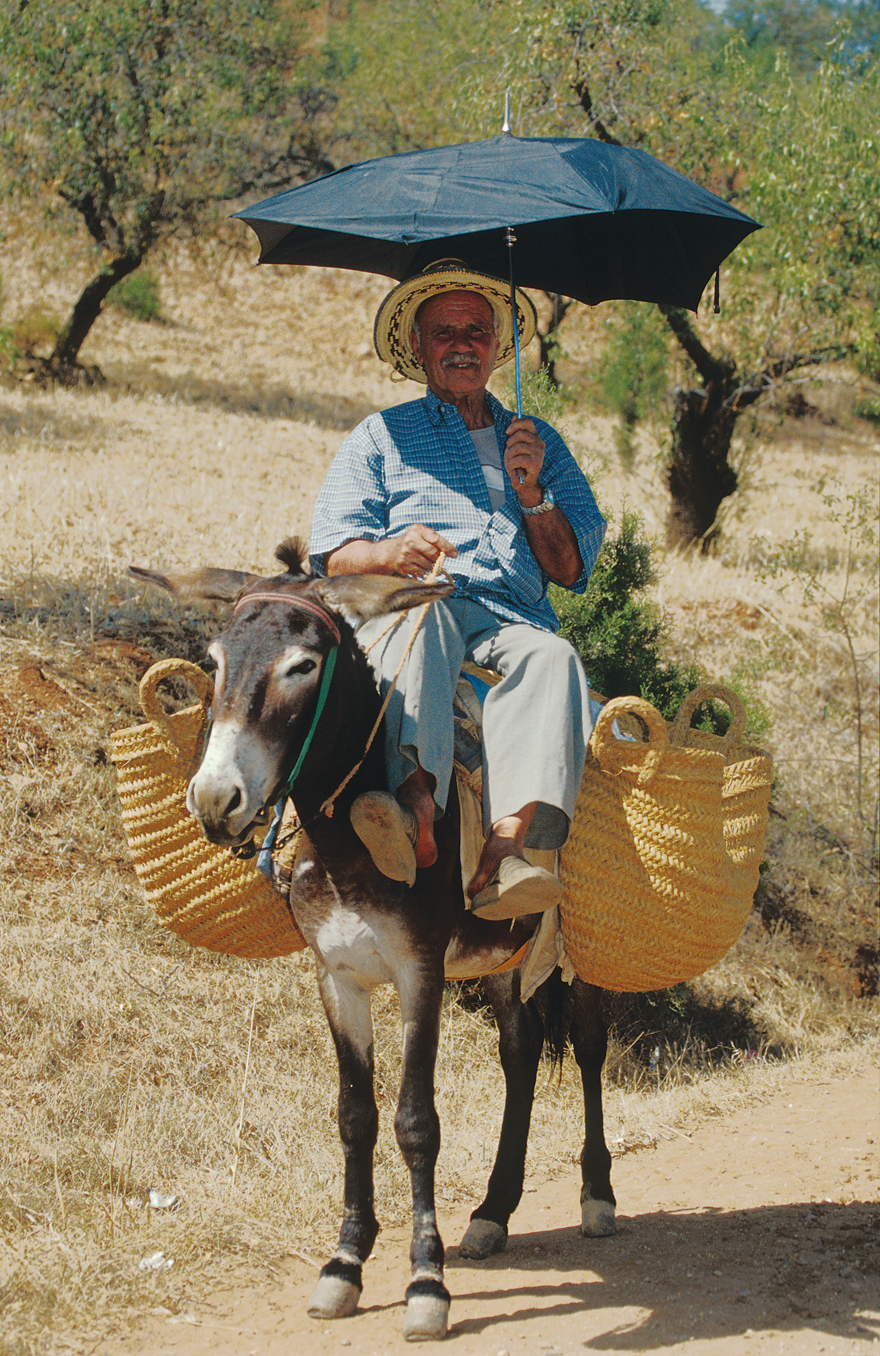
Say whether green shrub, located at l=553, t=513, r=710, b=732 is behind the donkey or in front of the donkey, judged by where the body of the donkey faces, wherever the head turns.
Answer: behind

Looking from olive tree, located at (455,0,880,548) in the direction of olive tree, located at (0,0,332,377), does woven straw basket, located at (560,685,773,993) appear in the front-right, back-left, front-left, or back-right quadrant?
back-left

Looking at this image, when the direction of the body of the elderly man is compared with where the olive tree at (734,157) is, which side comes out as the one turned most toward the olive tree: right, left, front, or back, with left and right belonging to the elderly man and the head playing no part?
back

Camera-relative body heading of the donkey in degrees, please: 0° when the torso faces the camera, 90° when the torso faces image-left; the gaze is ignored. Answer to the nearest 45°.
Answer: approximately 45°

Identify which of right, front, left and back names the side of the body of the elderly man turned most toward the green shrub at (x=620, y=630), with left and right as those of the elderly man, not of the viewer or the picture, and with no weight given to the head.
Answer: back

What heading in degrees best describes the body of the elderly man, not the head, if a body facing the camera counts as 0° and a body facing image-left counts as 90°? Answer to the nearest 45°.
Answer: approximately 0°
